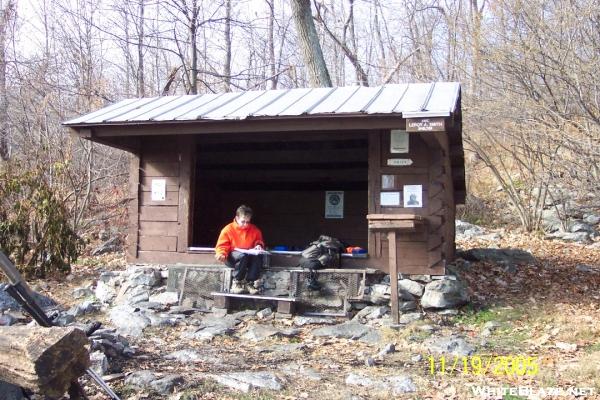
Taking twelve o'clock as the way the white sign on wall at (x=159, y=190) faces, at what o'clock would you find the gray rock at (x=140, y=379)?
The gray rock is roughly at 12 o'clock from the white sign on wall.

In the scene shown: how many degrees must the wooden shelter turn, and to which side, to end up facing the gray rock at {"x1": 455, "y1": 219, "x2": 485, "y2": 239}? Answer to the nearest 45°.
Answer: approximately 135° to its left

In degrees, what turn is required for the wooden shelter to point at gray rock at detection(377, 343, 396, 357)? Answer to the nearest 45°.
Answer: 0° — it already faces it

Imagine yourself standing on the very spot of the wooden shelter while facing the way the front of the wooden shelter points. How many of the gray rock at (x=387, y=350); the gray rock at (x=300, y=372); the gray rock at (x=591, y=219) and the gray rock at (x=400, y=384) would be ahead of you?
3

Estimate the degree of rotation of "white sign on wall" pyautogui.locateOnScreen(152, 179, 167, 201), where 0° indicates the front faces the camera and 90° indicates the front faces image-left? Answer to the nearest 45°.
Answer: approximately 0°

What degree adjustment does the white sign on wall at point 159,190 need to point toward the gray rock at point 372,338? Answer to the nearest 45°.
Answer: approximately 45° to its left
